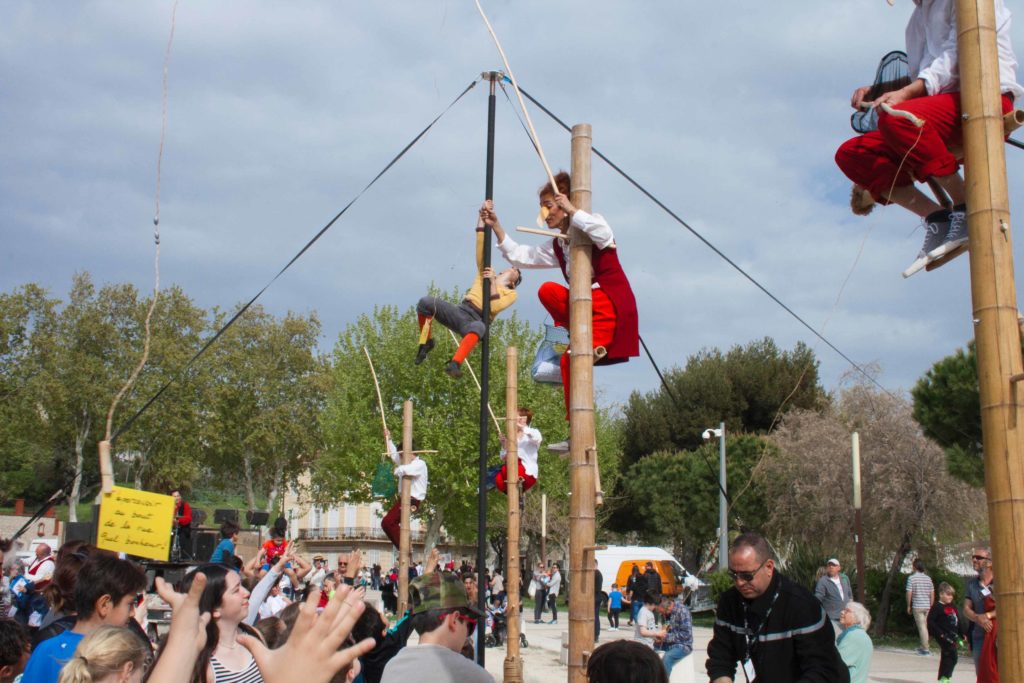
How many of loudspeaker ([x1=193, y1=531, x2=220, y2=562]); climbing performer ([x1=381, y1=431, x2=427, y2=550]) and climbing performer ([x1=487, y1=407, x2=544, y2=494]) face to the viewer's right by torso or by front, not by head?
0

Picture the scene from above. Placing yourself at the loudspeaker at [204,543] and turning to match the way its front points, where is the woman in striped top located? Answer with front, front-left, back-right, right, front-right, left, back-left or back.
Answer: front

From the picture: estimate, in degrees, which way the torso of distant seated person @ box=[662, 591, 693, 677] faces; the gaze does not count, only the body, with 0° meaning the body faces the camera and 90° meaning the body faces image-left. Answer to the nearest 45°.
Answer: approximately 90°

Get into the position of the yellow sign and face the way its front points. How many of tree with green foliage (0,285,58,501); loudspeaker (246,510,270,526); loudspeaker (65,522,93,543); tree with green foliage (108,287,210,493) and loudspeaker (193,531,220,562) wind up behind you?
5

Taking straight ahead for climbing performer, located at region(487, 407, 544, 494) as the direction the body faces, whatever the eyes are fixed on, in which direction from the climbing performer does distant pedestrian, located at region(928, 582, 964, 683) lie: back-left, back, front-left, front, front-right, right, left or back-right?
back-left

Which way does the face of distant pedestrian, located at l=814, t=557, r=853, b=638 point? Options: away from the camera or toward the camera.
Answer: toward the camera

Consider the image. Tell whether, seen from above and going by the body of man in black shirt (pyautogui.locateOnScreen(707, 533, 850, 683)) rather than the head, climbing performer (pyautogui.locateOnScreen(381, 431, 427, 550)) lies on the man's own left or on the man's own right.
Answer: on the man's own right

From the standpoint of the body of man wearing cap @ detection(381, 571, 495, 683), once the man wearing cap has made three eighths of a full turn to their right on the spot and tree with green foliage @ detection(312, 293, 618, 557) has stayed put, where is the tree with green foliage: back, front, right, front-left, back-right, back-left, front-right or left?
back

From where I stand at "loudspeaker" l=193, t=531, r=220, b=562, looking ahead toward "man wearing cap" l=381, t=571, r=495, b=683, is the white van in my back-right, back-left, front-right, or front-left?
back-left

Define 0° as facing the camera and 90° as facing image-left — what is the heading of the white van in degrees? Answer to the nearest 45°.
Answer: approximately 270°

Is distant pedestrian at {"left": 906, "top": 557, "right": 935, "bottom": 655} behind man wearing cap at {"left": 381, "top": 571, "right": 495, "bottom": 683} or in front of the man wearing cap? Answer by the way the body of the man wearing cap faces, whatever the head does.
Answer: in front

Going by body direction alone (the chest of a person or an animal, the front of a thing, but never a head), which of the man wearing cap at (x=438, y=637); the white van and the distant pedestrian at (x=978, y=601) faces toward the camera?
the distant pedestrian

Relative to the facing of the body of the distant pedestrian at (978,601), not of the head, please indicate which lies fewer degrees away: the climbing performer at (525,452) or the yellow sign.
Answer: the yellow sign

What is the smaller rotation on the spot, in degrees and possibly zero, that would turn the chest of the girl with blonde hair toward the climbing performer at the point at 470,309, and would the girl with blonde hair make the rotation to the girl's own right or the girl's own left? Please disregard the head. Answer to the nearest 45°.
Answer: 0° — they already face them
